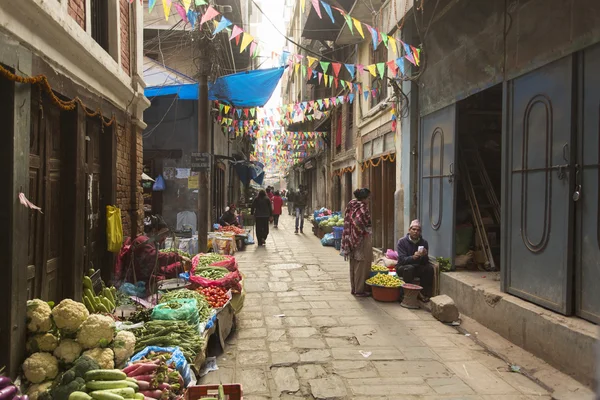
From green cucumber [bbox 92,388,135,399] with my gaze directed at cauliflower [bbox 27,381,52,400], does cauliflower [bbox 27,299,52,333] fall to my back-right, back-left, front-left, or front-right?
front-right

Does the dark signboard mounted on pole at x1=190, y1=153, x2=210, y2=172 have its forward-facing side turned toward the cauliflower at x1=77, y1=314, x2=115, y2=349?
yes

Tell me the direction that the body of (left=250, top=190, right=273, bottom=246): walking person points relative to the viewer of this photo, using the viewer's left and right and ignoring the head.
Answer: facing away from the viewer

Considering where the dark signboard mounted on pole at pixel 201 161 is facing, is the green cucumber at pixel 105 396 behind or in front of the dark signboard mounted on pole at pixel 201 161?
in front

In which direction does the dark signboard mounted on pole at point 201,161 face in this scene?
toward the camera
